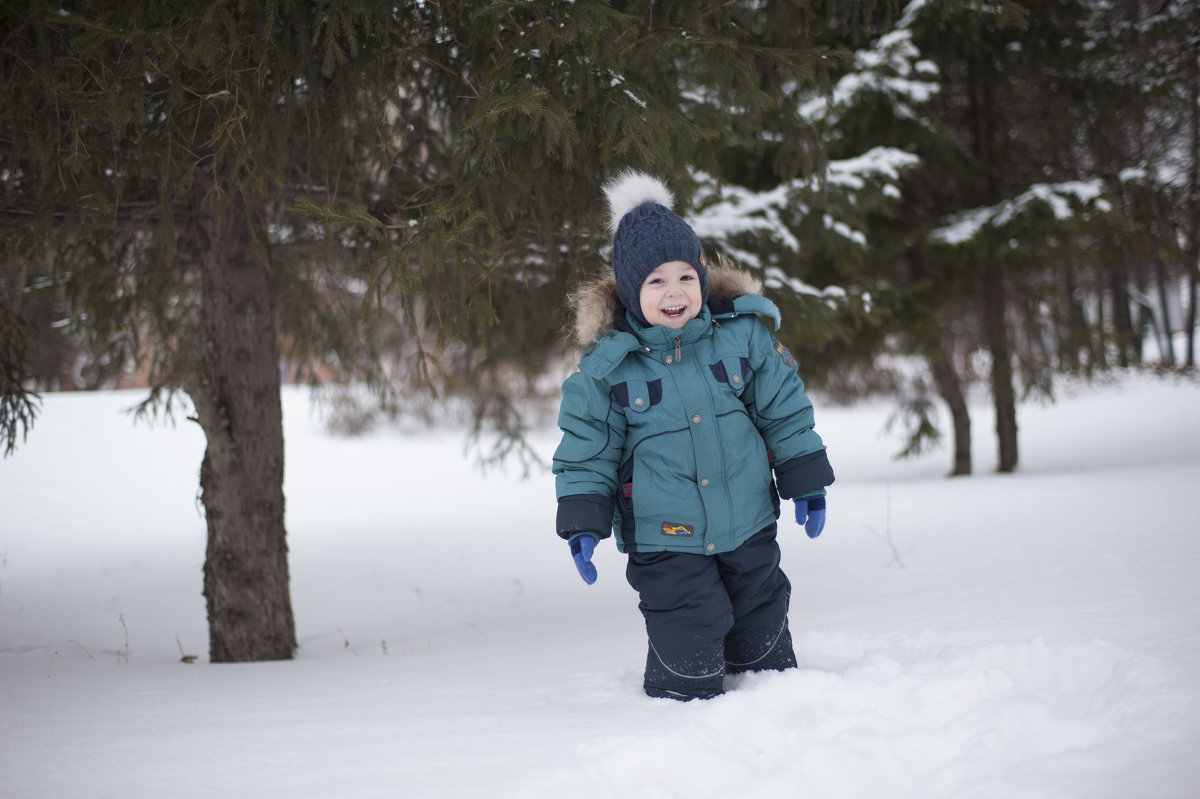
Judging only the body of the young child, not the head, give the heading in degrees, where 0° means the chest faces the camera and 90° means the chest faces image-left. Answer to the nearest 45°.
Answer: approximately 0°

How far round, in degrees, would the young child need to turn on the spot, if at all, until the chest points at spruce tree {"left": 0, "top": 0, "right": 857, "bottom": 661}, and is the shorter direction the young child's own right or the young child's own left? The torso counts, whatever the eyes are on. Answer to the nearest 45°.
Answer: approximately 135° to the young child's own right

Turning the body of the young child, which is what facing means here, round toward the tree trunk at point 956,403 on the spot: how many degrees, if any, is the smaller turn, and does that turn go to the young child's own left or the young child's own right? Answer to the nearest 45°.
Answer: approximately 180°

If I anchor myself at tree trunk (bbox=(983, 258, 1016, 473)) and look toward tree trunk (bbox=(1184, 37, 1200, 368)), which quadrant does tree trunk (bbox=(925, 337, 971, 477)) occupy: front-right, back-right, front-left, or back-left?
back-left
